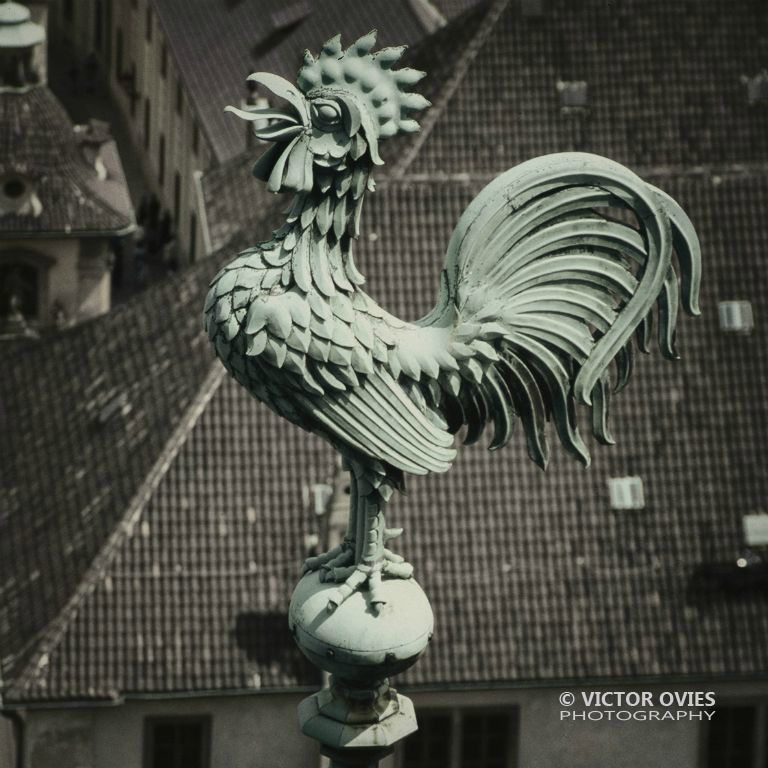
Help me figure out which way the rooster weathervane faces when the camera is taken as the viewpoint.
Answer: facing to the left of the viewer
